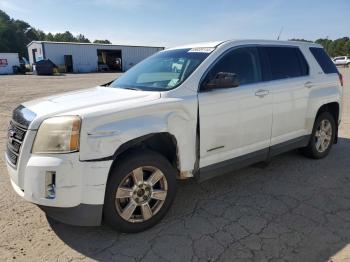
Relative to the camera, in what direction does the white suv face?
facing the viewer and to the left of the viewer

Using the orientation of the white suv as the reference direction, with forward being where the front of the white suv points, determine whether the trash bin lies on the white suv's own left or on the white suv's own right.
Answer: on the white suv's own right
